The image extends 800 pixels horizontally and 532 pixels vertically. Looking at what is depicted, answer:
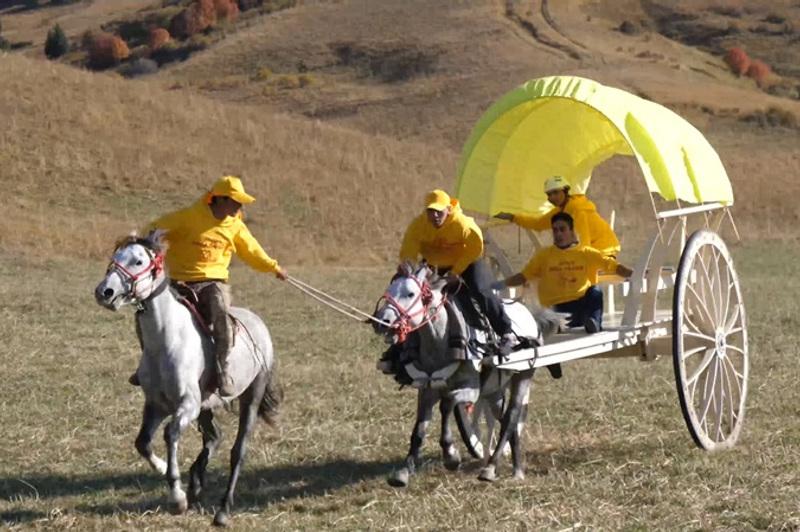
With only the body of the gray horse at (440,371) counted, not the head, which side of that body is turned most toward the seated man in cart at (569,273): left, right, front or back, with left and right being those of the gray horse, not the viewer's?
back

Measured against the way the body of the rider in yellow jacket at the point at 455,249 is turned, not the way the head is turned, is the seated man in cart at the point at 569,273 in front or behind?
behind

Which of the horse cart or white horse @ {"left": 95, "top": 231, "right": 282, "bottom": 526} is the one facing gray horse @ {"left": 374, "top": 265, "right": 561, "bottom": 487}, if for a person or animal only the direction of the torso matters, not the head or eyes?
the horse cart

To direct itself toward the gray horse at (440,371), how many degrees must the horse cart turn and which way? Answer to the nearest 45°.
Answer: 0° — it already faces it

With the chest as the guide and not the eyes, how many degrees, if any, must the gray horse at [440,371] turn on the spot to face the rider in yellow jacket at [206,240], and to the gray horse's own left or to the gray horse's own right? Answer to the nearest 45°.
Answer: approximately 45° to the gray horse's own right

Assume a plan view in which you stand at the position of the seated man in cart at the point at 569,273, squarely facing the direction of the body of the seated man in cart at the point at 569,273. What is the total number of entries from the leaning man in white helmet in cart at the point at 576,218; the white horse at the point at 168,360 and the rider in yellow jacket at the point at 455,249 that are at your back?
1

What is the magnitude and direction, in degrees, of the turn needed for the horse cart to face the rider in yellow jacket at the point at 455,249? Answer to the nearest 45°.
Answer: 0° — it already faces them

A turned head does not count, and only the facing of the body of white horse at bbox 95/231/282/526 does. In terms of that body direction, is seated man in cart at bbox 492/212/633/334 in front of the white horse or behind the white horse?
behind

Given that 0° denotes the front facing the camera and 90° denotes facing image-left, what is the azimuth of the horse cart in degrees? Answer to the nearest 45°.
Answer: approximately 45°

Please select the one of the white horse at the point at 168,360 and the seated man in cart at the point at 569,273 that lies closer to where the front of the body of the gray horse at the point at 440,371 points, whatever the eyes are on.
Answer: the white horse

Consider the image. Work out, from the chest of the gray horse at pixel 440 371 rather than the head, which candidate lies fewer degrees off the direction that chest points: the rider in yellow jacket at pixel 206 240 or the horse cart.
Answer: the rider in yellow jacket
